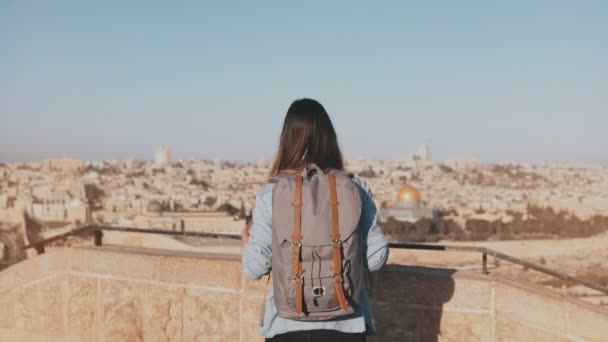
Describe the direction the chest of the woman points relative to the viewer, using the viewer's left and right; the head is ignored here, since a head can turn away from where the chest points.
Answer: facing away from the viewer

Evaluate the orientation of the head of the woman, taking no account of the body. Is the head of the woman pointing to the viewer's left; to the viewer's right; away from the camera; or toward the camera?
away from the camera
